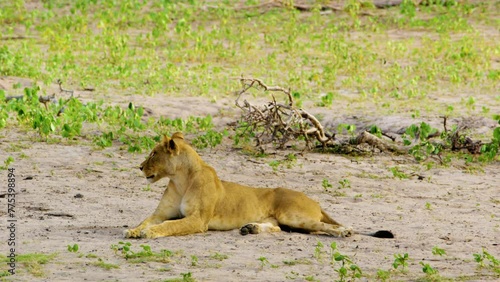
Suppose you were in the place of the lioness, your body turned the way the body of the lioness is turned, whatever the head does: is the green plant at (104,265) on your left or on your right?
on your left

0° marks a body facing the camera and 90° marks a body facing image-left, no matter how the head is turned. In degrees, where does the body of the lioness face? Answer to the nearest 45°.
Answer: approximately 90°

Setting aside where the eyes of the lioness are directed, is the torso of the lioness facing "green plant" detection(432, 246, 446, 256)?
no

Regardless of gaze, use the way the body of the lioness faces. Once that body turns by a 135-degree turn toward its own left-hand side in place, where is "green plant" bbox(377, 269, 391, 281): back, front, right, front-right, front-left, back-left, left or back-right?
front

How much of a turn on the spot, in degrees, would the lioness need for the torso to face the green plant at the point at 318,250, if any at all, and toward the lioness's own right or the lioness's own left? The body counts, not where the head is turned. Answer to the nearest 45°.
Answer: approximately 135° to the lioness's own left

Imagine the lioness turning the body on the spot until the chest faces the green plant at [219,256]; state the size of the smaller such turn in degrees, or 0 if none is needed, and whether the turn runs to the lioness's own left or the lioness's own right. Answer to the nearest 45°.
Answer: approximately 90° to the lioness's own left

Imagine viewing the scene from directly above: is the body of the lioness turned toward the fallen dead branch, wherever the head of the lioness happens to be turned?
no

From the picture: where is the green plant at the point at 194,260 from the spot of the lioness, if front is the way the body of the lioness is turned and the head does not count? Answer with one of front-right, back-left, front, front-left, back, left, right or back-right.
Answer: left

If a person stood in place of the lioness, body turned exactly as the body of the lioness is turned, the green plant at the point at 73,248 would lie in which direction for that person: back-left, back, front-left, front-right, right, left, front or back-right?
front-left

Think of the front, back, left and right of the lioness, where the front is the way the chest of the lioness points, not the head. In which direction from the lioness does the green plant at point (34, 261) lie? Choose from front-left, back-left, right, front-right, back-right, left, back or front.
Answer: front-left

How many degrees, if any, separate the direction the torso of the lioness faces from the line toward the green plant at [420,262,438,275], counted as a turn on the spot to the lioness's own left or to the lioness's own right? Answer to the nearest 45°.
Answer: approximately 135° to the lioness's own left

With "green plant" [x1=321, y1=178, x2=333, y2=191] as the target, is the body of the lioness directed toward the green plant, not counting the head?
no
